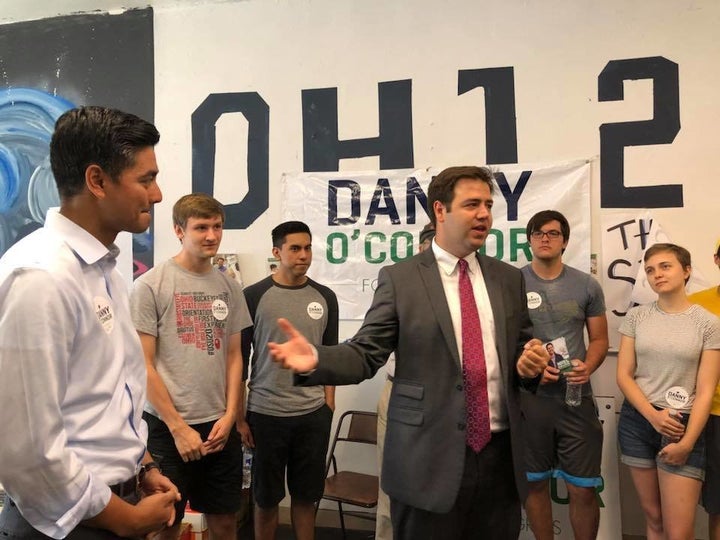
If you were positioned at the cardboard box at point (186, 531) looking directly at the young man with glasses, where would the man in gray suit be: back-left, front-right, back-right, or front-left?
front-right

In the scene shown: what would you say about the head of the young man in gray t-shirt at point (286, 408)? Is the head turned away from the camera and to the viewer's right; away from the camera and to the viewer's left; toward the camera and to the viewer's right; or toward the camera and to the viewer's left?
toward the camera and to the viewer's right

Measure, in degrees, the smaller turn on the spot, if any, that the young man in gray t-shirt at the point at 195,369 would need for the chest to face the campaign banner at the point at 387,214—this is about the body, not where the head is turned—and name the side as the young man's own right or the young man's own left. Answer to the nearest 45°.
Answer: approximately 90° to the young man's own left

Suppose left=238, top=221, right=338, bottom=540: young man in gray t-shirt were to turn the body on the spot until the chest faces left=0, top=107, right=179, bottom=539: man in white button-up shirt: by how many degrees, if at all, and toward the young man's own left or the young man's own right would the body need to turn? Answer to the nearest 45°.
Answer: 0° — they already face them

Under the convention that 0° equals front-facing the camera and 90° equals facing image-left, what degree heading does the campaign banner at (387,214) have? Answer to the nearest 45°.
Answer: approximately 0°

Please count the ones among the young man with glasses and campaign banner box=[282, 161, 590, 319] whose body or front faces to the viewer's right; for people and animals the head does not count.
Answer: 0

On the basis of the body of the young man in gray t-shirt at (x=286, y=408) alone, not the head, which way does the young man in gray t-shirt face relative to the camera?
toward the camera

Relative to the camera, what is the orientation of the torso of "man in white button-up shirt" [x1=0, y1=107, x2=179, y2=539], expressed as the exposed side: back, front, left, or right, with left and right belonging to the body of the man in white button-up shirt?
right

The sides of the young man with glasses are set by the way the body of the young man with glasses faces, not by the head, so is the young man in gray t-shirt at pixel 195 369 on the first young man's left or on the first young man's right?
on the first young man's right

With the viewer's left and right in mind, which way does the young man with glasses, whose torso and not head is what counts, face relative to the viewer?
facing the viewer

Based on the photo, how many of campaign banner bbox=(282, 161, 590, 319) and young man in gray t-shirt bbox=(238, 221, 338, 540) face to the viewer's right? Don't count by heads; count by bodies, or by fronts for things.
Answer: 0

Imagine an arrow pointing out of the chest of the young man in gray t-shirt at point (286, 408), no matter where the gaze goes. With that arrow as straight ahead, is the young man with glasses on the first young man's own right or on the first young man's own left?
on the first young man's own left

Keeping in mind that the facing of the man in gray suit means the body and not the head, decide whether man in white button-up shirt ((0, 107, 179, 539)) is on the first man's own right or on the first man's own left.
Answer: on the first man's own right
